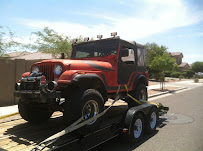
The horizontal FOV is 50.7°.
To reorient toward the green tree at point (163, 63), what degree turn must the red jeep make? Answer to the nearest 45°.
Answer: approximately 180°

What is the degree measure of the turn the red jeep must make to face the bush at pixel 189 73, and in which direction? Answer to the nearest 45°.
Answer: approximately 180°

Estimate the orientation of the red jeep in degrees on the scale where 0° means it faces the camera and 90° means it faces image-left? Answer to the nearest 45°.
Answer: approximately 45°
